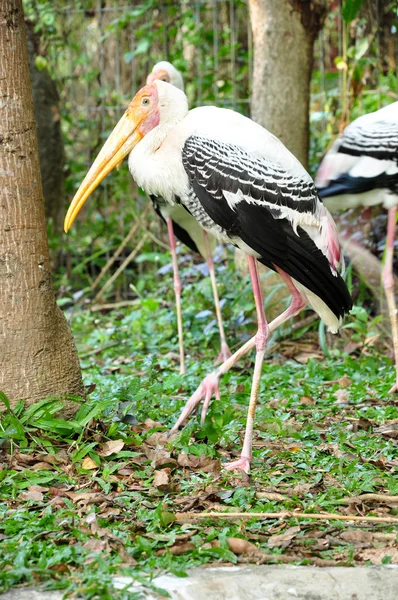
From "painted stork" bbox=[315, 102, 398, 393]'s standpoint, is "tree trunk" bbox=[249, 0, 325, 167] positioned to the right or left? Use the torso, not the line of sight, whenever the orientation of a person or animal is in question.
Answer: on its left

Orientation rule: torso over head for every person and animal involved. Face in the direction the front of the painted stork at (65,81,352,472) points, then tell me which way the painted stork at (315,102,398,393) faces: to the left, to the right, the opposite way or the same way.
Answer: the opposite way

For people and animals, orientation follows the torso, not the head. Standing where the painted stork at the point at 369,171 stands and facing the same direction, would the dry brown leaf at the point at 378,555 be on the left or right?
on its right

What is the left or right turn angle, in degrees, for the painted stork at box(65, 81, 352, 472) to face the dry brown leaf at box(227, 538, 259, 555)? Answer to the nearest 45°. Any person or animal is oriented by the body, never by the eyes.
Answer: approximately 90° to its left

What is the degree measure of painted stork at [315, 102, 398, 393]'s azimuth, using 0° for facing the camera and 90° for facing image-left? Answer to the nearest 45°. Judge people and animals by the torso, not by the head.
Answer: approximately 270°

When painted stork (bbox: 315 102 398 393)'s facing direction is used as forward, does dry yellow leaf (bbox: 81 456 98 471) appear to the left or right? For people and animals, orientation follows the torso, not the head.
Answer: on its right

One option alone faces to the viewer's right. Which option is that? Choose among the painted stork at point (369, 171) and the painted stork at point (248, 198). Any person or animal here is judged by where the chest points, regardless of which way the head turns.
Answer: the painted stork at point (369, 171)

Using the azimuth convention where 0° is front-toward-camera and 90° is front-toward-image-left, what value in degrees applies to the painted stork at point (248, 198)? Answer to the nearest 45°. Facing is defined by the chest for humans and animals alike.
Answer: approximately 90°

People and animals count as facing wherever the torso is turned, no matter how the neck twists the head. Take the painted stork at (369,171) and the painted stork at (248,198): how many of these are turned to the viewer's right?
1
